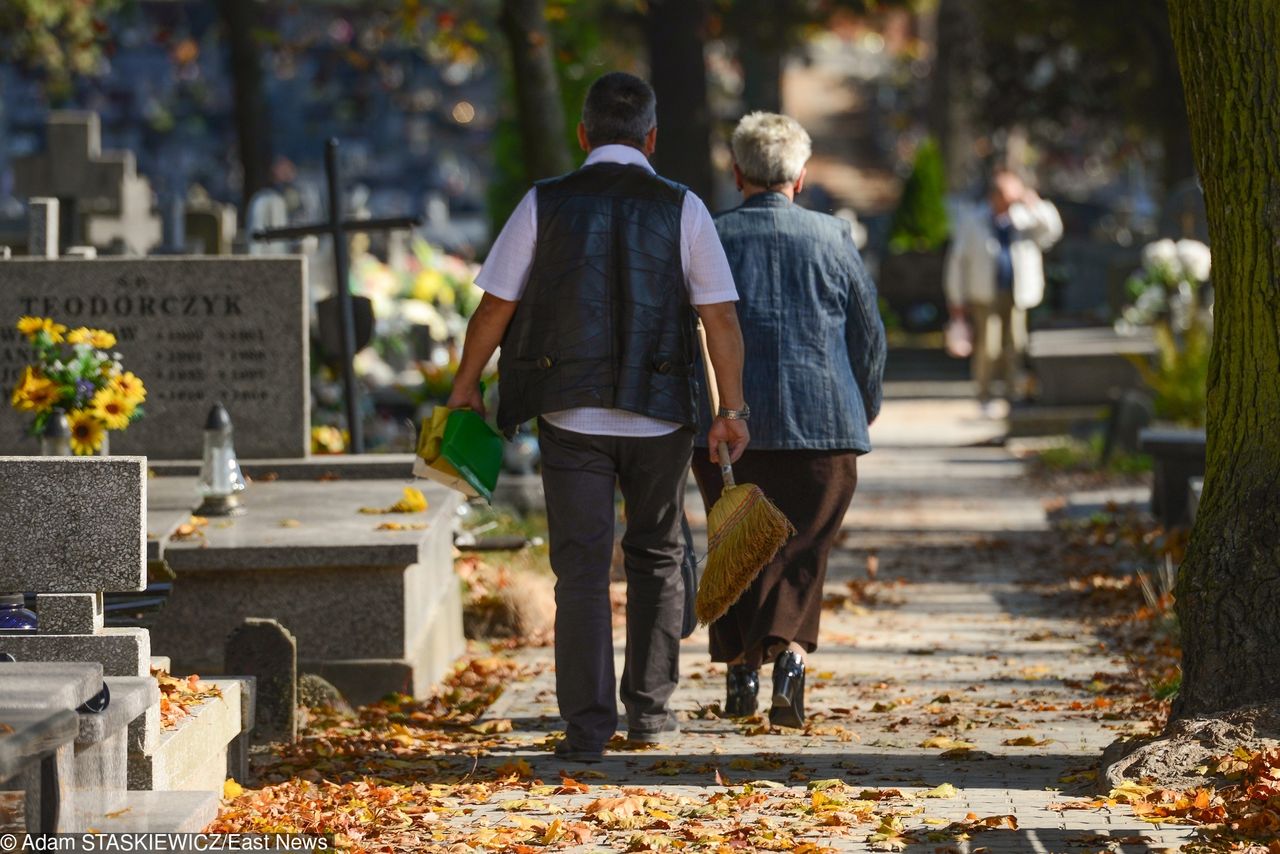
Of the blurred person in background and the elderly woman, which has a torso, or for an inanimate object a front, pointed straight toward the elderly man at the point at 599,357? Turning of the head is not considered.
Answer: the blurred person in background

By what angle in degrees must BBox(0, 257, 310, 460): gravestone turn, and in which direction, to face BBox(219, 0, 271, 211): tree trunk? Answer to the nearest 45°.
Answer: approximately 180°

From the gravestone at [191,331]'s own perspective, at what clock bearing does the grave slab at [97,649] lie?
The grave slab is roughly at 12 o'clock from the gravestone.

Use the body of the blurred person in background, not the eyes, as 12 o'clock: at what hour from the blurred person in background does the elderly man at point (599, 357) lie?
The elderly man is roughly at 12 o'clock from the blurred person in background.

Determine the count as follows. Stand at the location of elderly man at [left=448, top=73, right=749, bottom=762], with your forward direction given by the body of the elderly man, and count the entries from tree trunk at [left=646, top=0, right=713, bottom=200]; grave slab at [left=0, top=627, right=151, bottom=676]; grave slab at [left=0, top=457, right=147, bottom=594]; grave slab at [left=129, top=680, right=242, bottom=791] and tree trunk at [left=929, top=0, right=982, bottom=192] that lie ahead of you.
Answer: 2

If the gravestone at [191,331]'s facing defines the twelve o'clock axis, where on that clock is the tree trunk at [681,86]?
The tree trunk is roughly at 7 o'clock from the gravestone.

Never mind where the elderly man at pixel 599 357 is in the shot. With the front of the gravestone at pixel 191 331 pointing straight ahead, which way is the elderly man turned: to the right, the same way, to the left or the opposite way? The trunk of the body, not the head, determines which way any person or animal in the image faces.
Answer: the opposite way

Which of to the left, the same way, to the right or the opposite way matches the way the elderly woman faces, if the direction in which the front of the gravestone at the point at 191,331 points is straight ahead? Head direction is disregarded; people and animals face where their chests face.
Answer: the opposite way

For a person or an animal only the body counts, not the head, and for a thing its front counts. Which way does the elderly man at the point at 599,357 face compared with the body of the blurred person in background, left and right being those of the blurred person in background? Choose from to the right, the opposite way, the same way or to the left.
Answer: the opposite way

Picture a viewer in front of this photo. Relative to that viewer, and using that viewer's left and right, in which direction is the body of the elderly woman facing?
facing away from the viewer

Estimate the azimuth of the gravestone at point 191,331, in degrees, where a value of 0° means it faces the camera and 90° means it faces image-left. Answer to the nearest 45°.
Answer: approximately 0°

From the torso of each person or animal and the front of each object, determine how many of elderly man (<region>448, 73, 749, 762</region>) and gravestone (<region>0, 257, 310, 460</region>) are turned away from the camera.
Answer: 1

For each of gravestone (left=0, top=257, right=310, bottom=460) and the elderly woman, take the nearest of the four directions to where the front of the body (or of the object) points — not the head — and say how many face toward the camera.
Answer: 1

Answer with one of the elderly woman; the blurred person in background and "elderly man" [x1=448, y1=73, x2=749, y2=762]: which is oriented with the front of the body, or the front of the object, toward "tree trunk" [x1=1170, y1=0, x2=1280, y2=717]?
the blurred person in background
